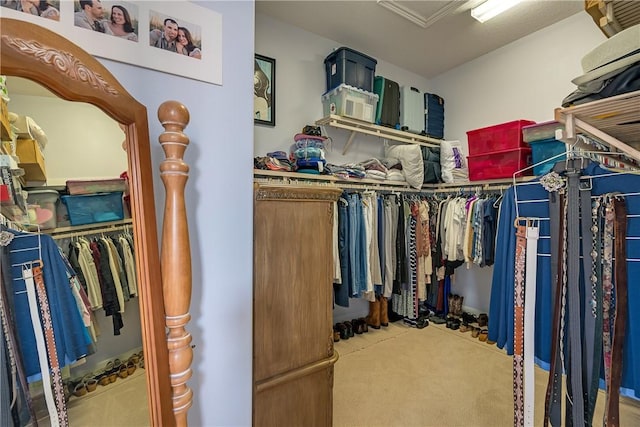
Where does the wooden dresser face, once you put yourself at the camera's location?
facing away from the viewer and to the right of the viewer

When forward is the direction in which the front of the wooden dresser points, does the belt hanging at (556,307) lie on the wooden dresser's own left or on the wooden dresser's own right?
on the wooden dresser's own right

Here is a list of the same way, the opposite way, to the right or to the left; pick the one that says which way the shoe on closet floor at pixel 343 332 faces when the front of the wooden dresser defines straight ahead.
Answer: to the right

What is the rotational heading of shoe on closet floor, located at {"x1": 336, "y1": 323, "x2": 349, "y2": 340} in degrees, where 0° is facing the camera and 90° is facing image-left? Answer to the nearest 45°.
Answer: approximately 315°
